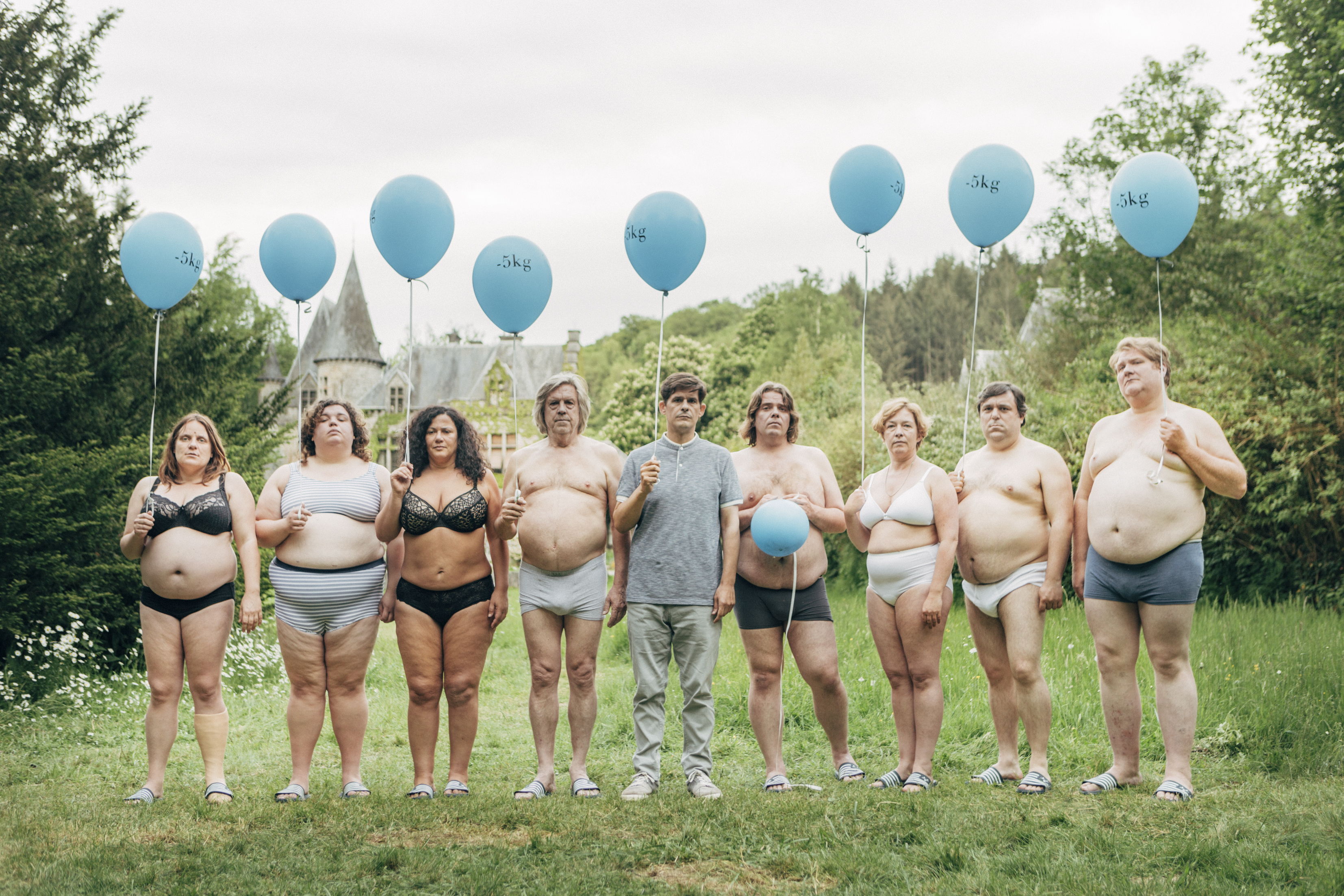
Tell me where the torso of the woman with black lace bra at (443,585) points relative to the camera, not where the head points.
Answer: toward the camera

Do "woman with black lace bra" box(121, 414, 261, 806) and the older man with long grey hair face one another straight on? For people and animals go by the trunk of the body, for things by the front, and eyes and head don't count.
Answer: no

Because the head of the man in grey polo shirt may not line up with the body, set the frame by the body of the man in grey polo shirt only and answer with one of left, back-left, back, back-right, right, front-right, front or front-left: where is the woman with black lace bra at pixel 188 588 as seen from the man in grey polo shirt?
right

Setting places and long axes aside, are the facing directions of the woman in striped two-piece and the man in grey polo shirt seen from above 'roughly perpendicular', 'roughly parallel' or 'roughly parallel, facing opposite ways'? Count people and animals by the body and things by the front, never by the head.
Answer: roughly parallel

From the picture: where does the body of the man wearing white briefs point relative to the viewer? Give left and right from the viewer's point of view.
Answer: facing the viewer and to the left of the viewer

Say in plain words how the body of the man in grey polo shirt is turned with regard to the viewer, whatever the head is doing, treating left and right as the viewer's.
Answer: facing the viewer

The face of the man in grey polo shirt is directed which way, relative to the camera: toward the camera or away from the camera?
toward the camera

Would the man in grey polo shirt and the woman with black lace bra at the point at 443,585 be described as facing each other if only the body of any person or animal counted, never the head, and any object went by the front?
no

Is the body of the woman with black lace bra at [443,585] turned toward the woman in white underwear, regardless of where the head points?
no

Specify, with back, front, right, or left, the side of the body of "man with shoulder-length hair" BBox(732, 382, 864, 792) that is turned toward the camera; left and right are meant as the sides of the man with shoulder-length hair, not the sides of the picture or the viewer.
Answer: front

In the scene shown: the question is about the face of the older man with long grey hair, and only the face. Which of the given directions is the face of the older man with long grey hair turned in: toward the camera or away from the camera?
toward the camera

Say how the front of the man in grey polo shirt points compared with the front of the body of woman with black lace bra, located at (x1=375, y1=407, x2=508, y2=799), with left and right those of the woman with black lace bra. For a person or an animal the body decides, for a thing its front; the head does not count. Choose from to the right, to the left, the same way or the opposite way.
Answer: the same way
